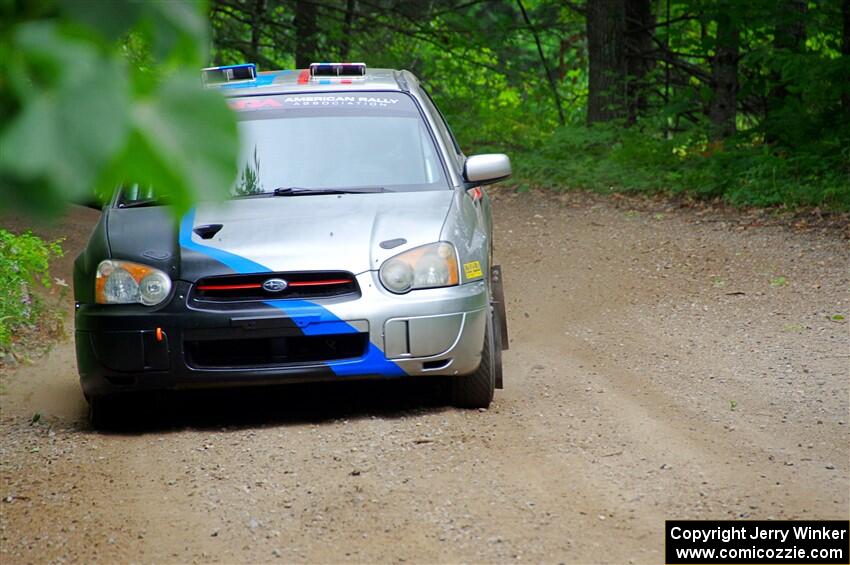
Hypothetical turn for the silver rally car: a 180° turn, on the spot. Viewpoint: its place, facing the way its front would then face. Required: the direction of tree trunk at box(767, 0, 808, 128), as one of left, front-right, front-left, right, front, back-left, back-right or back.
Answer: front-right

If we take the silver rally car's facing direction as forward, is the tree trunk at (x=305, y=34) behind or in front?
behind

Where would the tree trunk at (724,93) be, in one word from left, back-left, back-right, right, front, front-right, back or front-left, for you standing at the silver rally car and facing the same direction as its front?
back-left

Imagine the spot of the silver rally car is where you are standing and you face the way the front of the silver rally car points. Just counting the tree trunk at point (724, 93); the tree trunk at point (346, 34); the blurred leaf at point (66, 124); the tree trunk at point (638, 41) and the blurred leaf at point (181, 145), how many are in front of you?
2

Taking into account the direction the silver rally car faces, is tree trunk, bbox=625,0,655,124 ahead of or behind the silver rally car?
behind

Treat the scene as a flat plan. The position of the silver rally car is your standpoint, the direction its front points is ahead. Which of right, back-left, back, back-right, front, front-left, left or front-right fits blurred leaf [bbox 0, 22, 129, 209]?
front

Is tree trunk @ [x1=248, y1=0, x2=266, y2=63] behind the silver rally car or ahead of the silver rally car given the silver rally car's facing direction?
behind

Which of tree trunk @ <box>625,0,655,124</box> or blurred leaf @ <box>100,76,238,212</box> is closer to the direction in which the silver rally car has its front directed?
the blurred leaf

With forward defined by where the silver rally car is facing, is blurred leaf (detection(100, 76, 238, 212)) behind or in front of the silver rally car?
in front

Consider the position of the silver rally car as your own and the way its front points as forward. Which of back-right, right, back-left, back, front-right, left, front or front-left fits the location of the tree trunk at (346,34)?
back

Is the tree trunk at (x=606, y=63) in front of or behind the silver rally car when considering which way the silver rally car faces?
behind

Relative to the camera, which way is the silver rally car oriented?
toward the camera
